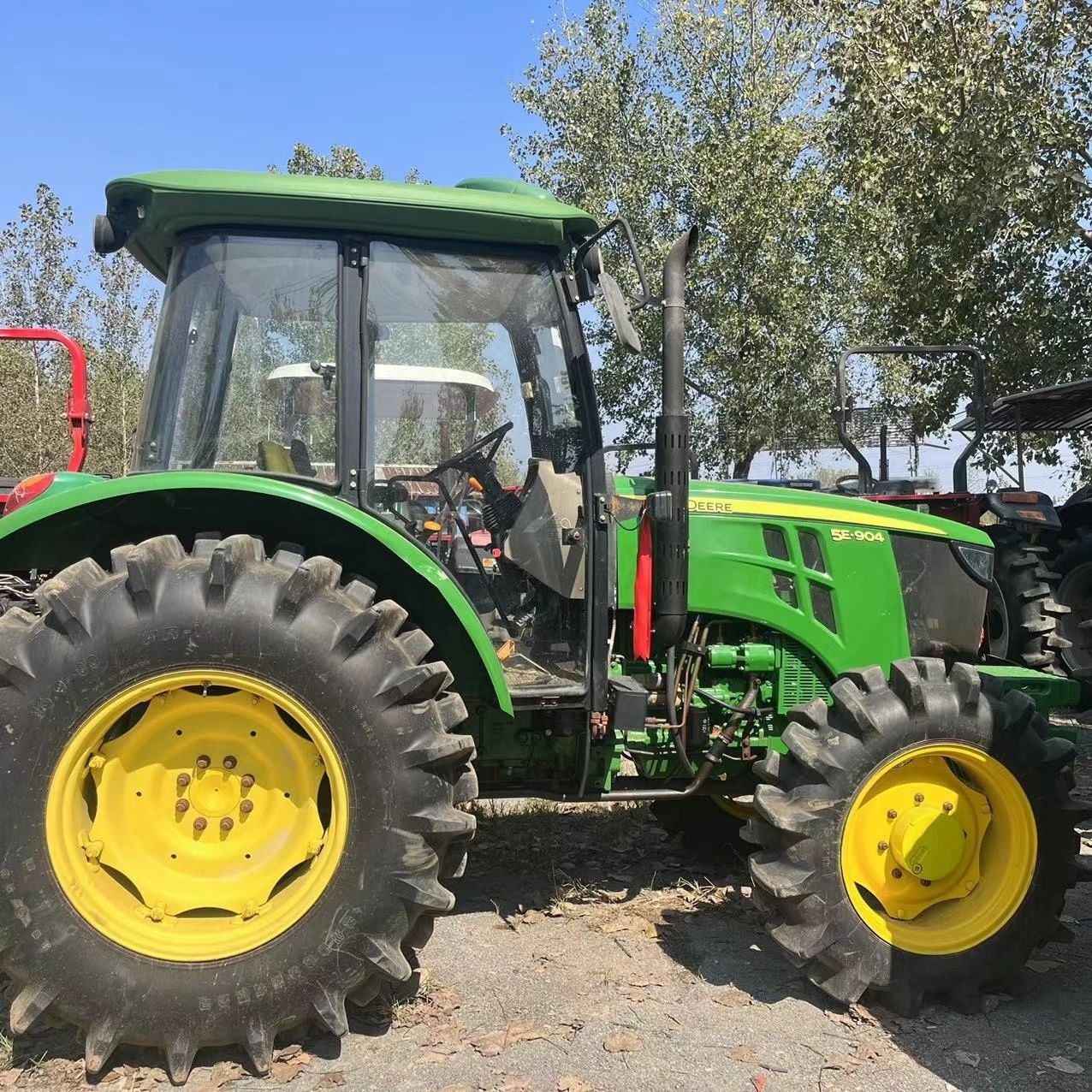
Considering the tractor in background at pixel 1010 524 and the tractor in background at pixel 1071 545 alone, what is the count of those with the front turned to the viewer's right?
0

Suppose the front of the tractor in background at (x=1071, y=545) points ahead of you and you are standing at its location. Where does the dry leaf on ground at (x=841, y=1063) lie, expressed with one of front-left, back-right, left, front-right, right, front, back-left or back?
back-left

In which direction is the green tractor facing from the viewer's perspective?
to the viewer's right

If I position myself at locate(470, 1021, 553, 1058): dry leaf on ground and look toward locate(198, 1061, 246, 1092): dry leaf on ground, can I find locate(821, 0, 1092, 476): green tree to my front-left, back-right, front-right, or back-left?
back-right

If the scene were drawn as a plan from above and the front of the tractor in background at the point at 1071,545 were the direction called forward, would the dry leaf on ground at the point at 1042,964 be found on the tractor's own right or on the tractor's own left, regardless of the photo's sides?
on the tractor's own left

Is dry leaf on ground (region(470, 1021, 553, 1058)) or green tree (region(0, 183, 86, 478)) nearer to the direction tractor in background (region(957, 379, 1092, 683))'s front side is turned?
the green tree

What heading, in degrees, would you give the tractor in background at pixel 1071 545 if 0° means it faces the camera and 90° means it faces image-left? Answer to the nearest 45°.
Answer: approximately 135°

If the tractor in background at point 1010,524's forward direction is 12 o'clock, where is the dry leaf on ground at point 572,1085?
The dry leaf on ground is roughly at 8 o'clock from the tractor in background.

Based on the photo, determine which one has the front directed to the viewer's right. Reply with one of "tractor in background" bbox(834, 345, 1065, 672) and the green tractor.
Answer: the green tractor

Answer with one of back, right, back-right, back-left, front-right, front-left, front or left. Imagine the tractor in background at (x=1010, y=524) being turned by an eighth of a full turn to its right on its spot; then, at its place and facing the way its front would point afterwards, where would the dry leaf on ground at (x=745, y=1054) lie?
back

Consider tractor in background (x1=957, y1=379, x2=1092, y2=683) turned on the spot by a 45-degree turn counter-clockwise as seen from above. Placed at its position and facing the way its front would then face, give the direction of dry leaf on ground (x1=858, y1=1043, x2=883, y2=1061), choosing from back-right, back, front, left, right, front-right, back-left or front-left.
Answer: left

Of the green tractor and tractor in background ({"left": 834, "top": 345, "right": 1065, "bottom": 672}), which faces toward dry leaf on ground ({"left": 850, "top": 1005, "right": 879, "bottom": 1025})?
the green tractor

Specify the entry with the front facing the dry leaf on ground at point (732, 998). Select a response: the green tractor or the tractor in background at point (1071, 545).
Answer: the green tractor

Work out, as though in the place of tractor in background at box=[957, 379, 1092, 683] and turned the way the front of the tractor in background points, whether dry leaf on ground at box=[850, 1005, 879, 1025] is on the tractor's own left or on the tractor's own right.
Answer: on the tractor's own left

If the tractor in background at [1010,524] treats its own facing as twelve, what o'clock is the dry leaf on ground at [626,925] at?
The dry leaf on ground is roughly at 8 o'clock from the tractor in background.

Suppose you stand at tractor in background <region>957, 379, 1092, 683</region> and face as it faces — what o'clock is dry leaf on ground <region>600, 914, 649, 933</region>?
The dry leaf on ground is roughly at 8 o'clock from the tractor in background.
